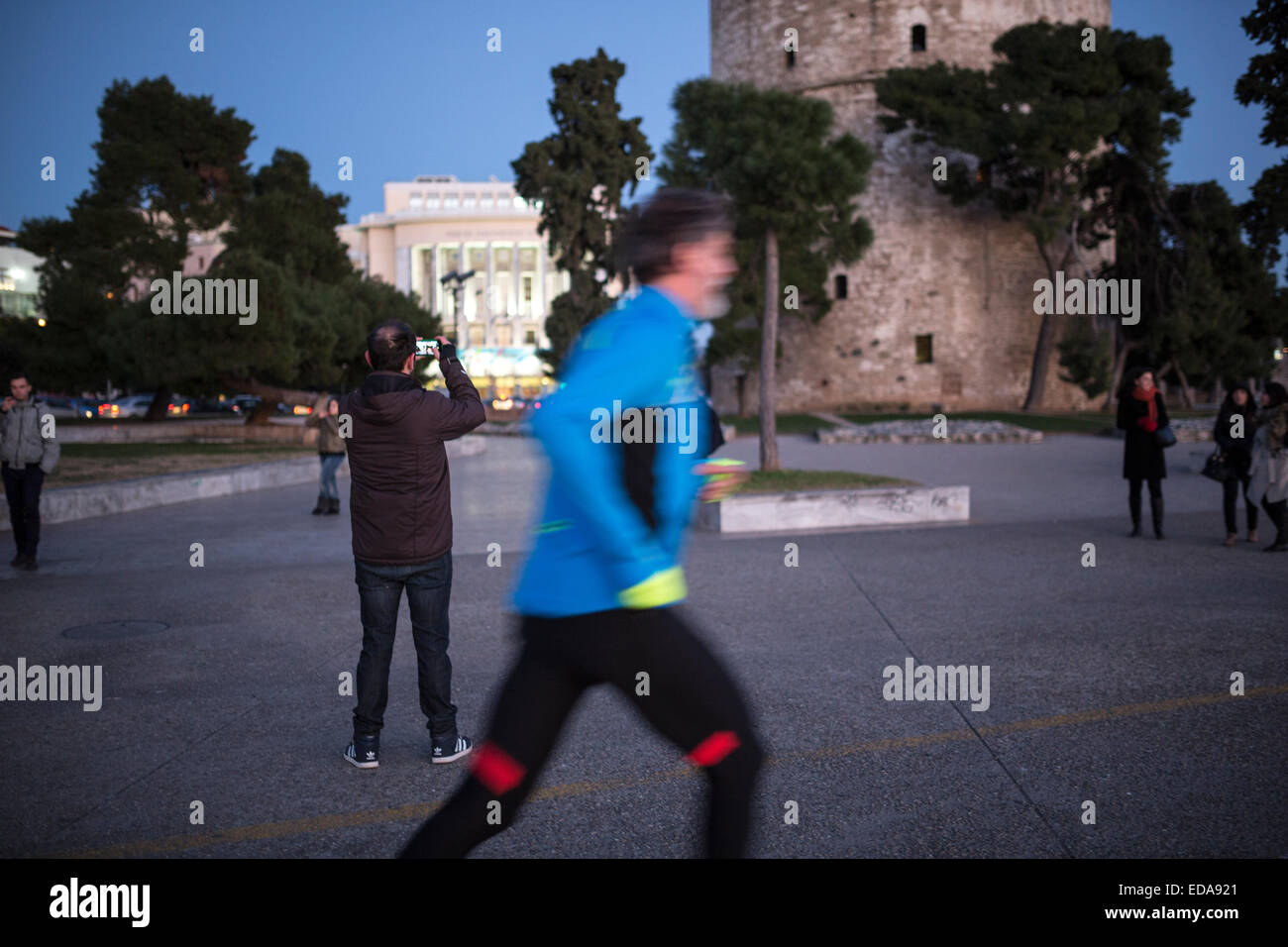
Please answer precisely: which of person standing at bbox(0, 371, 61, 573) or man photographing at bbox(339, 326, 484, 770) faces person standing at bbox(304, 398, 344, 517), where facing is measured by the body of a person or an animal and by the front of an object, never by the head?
the man photographing

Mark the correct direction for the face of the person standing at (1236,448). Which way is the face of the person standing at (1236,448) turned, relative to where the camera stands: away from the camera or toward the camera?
toward the camera

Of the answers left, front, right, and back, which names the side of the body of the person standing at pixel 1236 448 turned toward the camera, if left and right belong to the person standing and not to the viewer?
front

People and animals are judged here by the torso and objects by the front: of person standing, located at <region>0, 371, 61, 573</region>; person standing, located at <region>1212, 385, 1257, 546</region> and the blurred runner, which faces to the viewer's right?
the blurred runner

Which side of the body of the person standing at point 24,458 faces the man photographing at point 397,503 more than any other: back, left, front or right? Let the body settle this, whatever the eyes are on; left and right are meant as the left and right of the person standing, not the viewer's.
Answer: front

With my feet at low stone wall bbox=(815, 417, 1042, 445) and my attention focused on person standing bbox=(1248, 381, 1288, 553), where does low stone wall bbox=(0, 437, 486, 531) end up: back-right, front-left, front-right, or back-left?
front-right

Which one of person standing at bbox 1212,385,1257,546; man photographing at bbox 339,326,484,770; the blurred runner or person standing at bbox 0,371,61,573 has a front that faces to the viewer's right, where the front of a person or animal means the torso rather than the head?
the blurred runner

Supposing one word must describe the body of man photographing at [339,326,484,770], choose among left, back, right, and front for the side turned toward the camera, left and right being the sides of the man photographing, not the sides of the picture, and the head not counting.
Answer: back

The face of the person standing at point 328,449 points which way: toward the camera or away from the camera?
toward the camera

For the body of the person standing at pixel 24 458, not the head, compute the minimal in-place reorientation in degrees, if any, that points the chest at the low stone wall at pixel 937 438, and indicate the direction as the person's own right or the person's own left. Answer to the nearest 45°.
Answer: approximately 135° to the person's own left

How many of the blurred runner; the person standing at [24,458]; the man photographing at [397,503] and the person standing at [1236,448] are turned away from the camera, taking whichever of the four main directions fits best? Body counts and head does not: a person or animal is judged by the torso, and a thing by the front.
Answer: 1

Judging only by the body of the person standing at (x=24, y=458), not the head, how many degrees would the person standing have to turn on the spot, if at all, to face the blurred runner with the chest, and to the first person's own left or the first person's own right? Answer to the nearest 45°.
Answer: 0° — they already face them

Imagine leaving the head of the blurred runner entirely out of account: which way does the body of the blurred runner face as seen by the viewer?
to the viewer's right
